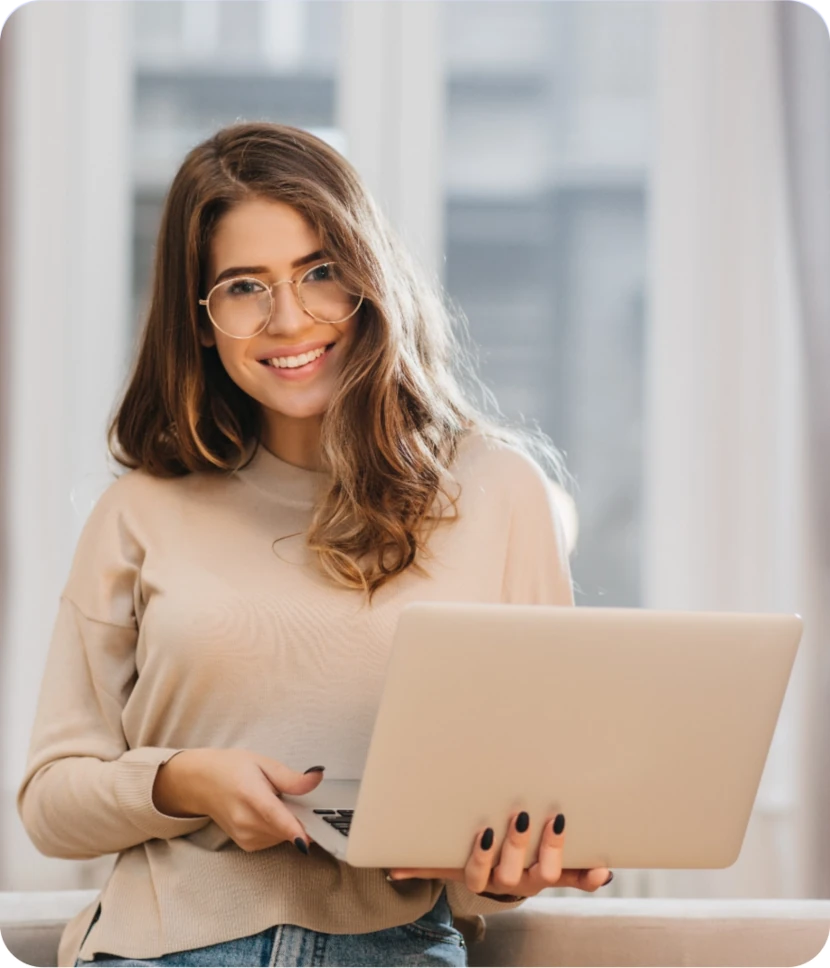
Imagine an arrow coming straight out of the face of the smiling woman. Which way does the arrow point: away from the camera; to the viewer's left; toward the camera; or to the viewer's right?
toward the camera

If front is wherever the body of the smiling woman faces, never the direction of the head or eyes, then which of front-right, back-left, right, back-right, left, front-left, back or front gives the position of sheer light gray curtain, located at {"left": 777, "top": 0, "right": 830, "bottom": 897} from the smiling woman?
back-left

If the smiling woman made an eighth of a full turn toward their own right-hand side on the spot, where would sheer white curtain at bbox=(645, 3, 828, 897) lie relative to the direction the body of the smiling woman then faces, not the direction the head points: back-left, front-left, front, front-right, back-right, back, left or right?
back

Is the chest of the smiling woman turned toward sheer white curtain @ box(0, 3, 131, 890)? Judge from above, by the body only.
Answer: no

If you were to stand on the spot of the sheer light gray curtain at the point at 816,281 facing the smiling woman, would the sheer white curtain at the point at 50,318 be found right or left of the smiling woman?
right

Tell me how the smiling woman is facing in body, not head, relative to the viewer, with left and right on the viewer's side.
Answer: facing the viewer
